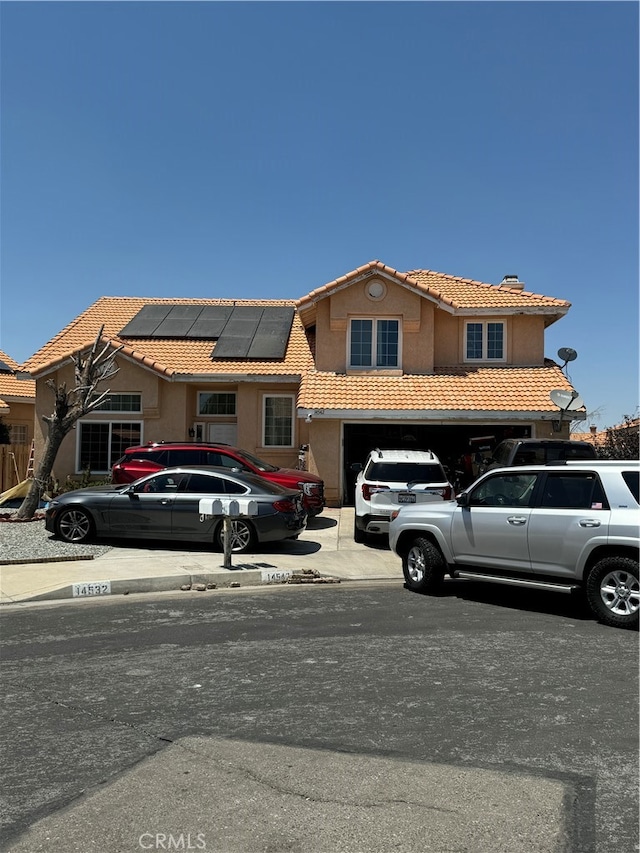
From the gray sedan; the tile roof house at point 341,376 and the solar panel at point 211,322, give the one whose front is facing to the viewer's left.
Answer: the gray sedan

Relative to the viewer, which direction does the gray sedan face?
to the viewer's left

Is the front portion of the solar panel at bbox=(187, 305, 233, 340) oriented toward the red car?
yes

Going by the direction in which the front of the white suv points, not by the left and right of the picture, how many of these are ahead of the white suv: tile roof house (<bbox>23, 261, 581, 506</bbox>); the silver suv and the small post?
1

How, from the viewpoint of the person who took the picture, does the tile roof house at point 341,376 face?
facing the viewer

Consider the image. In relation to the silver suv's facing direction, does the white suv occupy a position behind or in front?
in front

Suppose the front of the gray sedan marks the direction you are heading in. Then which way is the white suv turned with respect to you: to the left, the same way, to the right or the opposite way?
to the right

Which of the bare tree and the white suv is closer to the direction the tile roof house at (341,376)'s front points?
the white suv

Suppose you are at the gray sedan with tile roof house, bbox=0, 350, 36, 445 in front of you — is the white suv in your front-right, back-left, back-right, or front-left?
back-right

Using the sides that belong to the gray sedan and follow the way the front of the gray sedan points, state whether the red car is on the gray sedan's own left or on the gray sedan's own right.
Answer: on the gray sedan's own right

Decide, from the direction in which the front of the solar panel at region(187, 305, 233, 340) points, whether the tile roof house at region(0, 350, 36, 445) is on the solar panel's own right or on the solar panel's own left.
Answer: on the solar panel's own right

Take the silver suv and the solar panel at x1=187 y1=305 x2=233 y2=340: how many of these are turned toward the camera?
1

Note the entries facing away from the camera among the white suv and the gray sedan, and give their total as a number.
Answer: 1

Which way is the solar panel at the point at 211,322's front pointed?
toward the camera

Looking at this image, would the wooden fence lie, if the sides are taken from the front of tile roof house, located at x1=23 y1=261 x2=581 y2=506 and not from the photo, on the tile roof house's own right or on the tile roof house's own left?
on the tile roof house's own right

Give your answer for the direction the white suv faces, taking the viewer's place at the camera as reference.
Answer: facing away from the viewer

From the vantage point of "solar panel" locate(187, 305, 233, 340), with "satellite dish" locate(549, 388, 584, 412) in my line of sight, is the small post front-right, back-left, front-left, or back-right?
front-right

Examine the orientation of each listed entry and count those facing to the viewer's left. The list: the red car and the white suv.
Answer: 0
